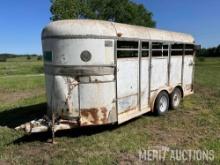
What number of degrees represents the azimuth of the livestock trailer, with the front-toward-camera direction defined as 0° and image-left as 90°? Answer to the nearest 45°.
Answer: approximately 45°

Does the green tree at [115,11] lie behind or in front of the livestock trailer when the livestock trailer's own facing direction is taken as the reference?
behind
